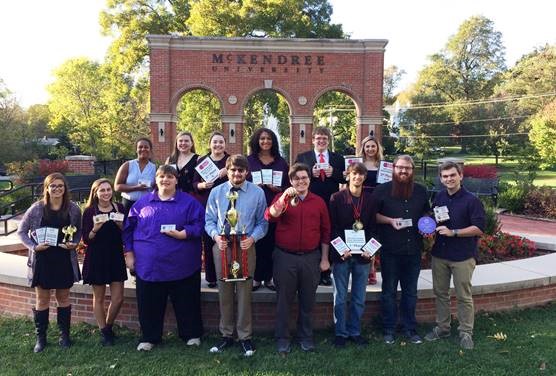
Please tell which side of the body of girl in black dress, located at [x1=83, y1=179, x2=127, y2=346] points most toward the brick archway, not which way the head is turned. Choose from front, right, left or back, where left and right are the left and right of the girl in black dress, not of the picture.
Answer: back

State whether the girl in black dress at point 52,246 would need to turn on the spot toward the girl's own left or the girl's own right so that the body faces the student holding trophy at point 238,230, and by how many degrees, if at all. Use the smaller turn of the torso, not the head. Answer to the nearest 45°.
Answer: approximately 45° to the girl's own left

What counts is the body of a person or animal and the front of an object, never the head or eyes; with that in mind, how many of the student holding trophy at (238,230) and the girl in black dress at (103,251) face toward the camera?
2

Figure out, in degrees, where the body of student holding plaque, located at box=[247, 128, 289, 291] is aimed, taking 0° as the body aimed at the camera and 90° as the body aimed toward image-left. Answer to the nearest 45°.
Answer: approximately 0°

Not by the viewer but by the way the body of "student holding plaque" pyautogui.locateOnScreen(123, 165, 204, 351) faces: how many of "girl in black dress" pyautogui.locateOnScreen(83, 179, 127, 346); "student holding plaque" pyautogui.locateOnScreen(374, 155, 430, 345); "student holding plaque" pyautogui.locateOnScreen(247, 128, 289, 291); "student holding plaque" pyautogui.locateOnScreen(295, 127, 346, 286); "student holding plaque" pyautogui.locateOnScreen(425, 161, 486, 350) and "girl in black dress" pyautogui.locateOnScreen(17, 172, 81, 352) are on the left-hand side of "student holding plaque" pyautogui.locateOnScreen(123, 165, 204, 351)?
4

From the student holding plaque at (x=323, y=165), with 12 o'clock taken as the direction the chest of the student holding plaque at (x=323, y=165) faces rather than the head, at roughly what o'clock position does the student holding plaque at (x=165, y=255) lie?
the student holding plaque at (x=165, y=255) is roughly at 2 o'clock from the student holding plaque at (x=323, y=165).

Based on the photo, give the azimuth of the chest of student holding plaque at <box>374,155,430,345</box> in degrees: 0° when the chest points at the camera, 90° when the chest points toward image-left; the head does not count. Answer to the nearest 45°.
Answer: approximately 0°
